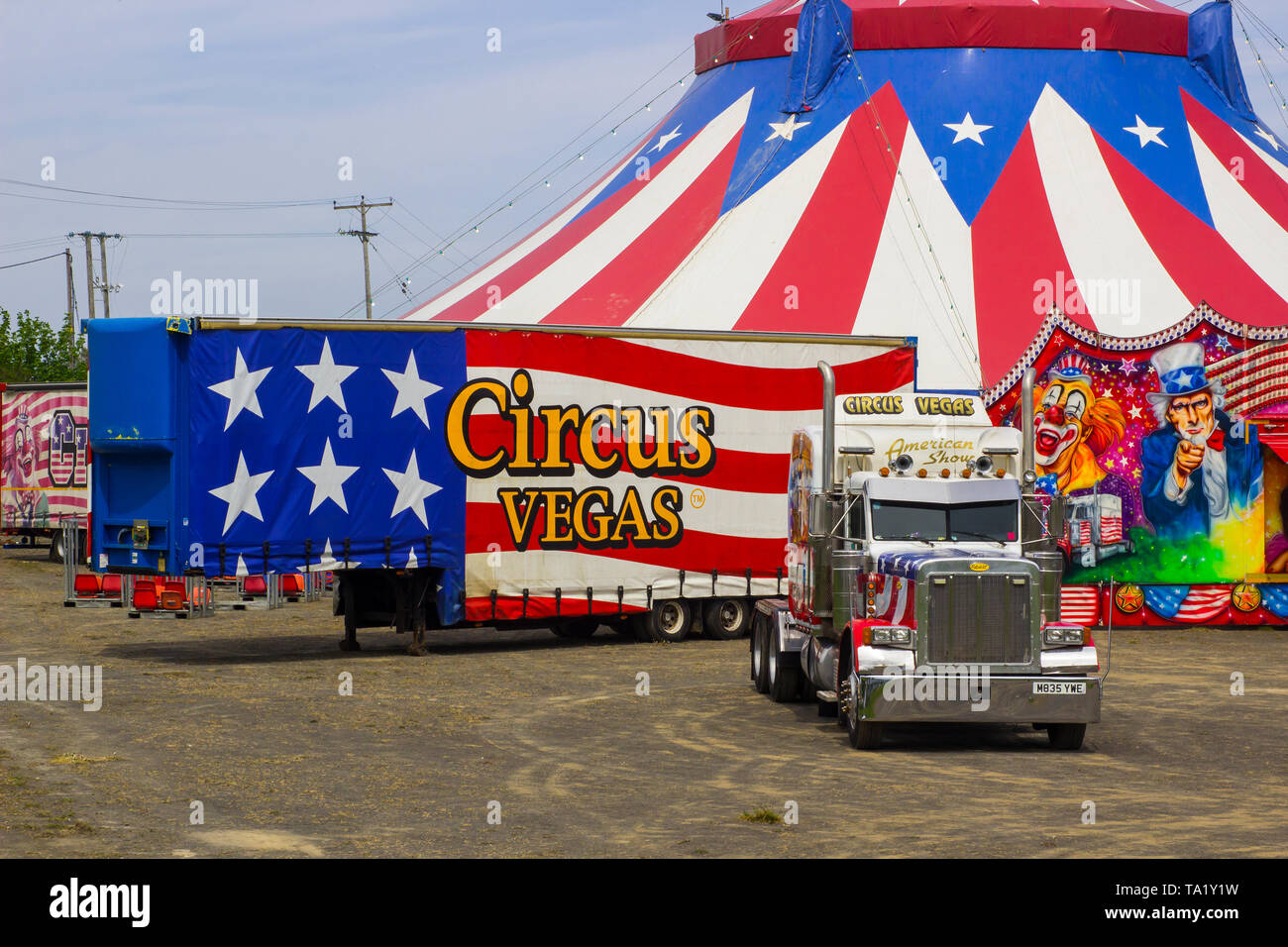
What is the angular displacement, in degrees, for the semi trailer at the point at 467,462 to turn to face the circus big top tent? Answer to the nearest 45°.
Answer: approximately 180°

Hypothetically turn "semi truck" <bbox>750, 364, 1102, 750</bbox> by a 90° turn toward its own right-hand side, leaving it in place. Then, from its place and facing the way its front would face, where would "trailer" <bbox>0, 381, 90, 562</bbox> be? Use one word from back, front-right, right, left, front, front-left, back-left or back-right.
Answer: front-right

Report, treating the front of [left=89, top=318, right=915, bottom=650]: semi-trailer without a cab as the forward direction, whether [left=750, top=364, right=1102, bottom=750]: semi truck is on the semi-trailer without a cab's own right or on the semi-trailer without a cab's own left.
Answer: on the semi-trailer without a cab's own left

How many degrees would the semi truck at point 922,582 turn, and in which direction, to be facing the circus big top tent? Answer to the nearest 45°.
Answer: approximately 180°

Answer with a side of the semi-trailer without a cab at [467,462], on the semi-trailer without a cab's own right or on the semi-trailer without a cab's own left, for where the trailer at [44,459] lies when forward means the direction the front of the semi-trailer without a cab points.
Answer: on the semi-trailer without a cab's own right

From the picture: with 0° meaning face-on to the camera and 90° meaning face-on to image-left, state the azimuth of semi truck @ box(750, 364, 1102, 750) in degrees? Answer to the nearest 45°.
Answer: approximately 0°

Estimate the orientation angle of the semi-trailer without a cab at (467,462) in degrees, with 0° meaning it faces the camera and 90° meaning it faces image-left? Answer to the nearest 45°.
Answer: approximately 45°

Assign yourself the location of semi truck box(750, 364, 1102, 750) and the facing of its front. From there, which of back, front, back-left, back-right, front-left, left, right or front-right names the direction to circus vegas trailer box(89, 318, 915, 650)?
back-right
